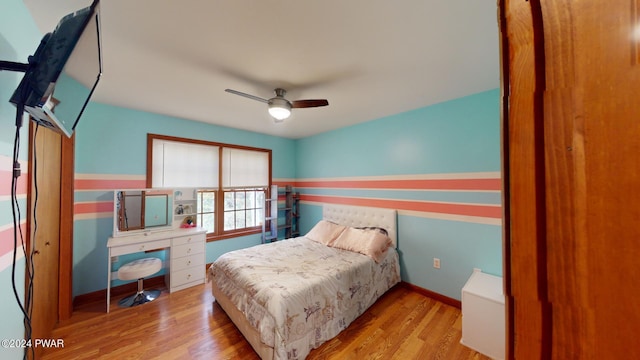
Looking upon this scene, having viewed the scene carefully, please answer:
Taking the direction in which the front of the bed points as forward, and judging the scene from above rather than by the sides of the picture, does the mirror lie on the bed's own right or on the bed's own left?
on the bed's own right

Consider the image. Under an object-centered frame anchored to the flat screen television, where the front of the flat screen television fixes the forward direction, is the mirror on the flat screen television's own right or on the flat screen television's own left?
on the flat screen television's own left

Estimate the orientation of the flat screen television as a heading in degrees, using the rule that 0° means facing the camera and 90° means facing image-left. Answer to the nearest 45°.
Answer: approximately 315°

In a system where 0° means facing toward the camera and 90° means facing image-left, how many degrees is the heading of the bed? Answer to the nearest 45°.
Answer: approximately 45°
